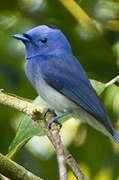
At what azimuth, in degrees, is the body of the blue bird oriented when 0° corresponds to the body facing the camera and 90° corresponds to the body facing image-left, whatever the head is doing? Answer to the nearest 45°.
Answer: approximately 90°

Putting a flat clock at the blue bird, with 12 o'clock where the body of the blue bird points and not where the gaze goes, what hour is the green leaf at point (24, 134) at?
The green leaf is roughly at 12 o'clock from the blue bird.
